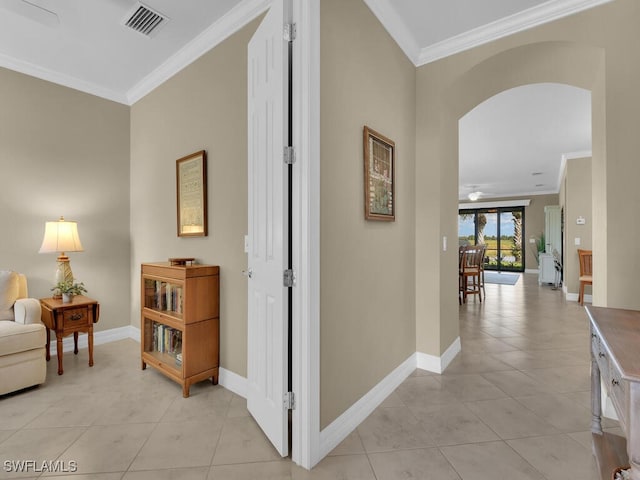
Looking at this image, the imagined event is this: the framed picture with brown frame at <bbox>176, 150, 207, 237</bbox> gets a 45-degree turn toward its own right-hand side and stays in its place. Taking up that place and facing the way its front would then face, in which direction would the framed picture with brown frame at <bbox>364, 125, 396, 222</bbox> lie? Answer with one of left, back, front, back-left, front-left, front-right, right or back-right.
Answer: back-left

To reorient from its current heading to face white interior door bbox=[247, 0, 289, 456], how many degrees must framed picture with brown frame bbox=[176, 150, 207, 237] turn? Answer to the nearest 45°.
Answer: approximately 45° to its left

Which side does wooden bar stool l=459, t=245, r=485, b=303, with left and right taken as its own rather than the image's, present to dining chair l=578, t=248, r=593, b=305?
right

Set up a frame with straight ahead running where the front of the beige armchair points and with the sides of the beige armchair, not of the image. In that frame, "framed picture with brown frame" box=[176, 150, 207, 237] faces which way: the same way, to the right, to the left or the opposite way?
to the right

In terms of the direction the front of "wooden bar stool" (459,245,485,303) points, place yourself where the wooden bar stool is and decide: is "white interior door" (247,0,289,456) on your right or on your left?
on your left

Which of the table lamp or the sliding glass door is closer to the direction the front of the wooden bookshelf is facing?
the table lamp

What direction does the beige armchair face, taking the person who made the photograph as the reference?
facing the viewer and to the right of the viewer

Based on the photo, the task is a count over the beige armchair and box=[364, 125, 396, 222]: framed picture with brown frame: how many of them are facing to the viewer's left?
0

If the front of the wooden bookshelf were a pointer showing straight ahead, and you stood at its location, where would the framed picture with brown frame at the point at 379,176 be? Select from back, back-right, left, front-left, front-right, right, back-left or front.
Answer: left

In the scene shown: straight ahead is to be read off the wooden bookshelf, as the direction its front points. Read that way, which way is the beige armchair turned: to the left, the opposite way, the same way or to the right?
to the left

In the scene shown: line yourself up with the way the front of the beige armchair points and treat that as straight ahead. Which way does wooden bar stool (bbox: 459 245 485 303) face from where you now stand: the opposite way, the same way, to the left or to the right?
to the left

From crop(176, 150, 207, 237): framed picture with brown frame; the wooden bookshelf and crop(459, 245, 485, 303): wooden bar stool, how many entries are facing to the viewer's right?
0

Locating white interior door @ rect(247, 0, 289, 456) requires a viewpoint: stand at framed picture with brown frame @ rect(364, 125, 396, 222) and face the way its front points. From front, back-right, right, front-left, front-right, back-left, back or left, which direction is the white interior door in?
right

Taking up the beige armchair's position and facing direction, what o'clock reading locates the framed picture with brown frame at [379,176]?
The framed picture with brown frame is roughly at 12 o'clock from the beige armchair.
